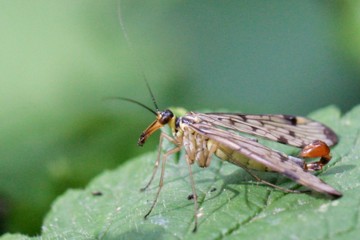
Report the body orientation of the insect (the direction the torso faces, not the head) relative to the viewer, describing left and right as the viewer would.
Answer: facing to the left of the viewer
